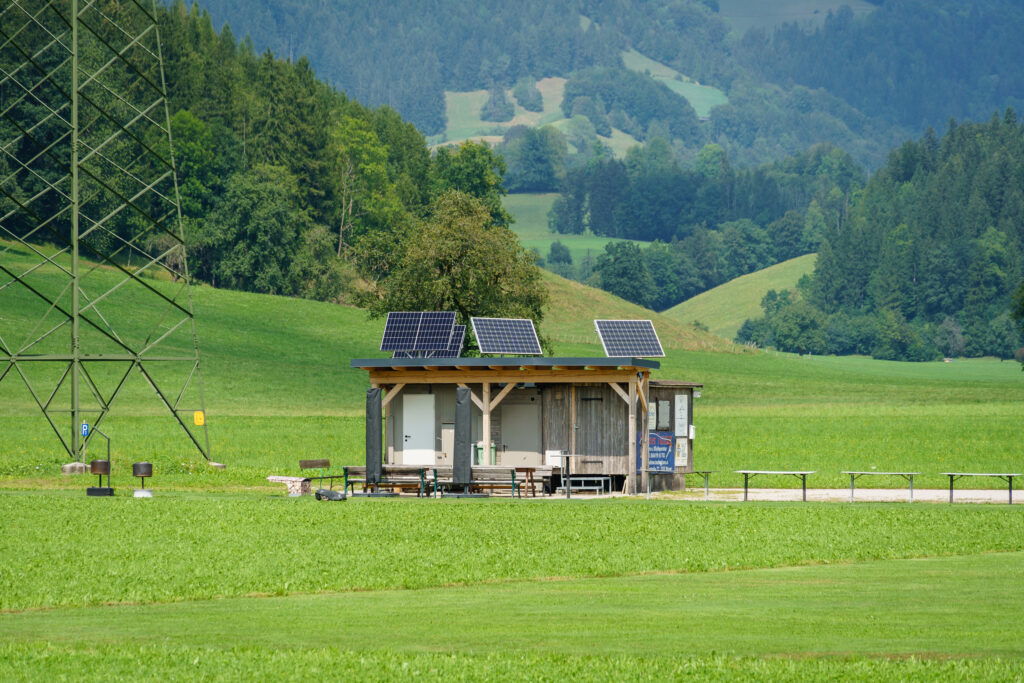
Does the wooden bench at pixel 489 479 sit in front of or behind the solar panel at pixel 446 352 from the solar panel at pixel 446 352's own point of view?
in front

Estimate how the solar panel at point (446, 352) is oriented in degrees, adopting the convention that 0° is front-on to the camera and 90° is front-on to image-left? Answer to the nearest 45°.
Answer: approximately 0°
